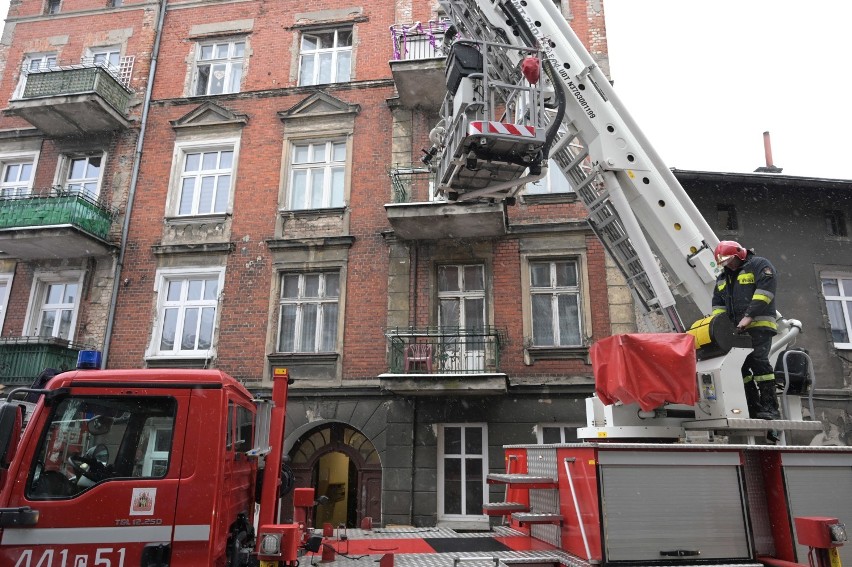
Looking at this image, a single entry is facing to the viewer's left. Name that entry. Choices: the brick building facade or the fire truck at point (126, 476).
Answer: the fire truck

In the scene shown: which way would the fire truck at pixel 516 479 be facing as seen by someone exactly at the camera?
facing to the left of the viewer

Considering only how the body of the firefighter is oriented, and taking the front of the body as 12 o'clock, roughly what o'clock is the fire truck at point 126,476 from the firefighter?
The fire truck is roughly at 12 o'clock from the firefighter.

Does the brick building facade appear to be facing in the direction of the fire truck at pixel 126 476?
yes

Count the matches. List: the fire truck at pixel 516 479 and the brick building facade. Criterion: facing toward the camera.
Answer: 1

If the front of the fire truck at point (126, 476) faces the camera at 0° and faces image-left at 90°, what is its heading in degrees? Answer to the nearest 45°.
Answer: approximately 90°

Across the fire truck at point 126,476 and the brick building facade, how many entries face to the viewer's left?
1

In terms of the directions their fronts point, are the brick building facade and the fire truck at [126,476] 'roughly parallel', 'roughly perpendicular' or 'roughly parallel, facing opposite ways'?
roughly perpendicular

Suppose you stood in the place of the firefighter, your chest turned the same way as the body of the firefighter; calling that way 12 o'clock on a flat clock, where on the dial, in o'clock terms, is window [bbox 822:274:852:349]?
The window is roughly at 5 o'clock from the firefighter.
